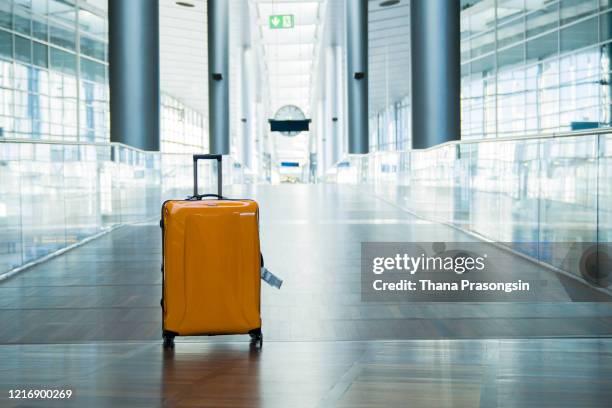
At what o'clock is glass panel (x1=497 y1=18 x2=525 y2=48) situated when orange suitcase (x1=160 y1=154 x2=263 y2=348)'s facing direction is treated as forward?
The glass panel is roughly at 7 o'clock from the orange suitcase.

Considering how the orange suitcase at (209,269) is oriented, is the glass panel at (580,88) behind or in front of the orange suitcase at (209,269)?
behind

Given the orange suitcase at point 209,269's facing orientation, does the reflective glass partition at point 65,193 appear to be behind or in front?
behind

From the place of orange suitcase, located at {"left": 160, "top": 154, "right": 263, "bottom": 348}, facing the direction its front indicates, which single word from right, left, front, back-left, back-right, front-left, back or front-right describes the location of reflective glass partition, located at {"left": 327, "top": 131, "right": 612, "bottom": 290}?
back-left

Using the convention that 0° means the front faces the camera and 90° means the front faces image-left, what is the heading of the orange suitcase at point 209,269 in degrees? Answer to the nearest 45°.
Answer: approximately 0°

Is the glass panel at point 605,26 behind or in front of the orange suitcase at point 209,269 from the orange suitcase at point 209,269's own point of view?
behind

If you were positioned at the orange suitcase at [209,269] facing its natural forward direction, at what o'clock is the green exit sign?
The green exit sign is roughly at 6 o'clock from the orange suitcase.

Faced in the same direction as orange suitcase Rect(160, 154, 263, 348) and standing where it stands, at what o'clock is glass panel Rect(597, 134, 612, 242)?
The glass panel is roughly at 8 o'clock from the orange suitcase.

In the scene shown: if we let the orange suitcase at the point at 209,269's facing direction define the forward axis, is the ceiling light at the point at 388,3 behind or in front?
behind

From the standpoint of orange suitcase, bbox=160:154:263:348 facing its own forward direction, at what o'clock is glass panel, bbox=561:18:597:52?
The glass panel is roughly at 7 o'clock from the orange suitcase.

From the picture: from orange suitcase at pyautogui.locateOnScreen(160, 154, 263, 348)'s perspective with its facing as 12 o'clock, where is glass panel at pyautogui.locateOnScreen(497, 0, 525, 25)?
The glass panel is roughly at 7 o'clock from the orange suitcase.

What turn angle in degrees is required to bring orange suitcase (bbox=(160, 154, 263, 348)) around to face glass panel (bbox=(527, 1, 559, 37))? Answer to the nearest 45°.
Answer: approximately 135° to its left

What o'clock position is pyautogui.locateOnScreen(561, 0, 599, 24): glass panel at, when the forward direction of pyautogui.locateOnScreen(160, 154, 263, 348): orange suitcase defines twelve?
The glass panel is roughly at 7 o'clock from the orange suitcase.
